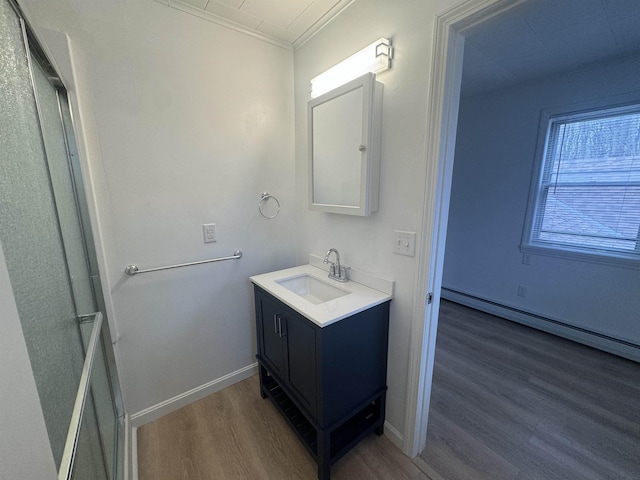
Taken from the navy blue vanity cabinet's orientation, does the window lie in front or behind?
behind

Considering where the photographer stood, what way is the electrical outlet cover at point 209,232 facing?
facing the viewer and to the right of the viewer

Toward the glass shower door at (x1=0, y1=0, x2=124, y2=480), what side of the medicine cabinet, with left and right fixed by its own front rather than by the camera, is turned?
front

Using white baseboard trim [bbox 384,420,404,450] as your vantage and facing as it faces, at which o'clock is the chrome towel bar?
The chrome towel bar is roughly at 1 o'clock from the white baseboard trim.

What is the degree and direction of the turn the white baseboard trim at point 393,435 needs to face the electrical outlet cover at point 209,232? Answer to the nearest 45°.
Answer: approximately 45° to its right

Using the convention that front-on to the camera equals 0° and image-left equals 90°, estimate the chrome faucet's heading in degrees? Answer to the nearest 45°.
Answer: approximately 45°

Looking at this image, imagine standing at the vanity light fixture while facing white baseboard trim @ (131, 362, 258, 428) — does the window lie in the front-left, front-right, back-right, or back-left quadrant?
back-right

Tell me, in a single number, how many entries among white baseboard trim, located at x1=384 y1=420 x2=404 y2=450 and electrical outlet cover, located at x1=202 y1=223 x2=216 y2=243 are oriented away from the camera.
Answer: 0
